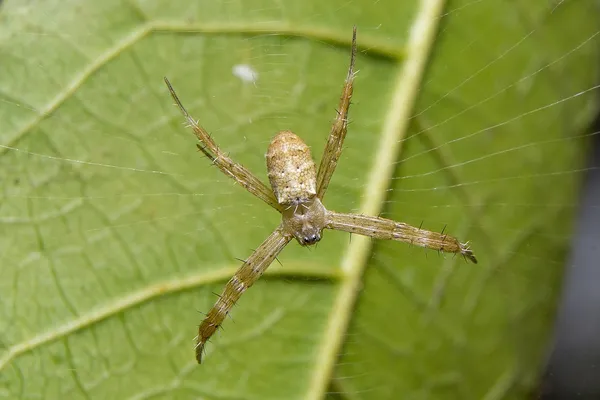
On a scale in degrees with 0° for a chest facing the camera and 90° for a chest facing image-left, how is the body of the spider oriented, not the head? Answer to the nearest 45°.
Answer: approximately 0°
